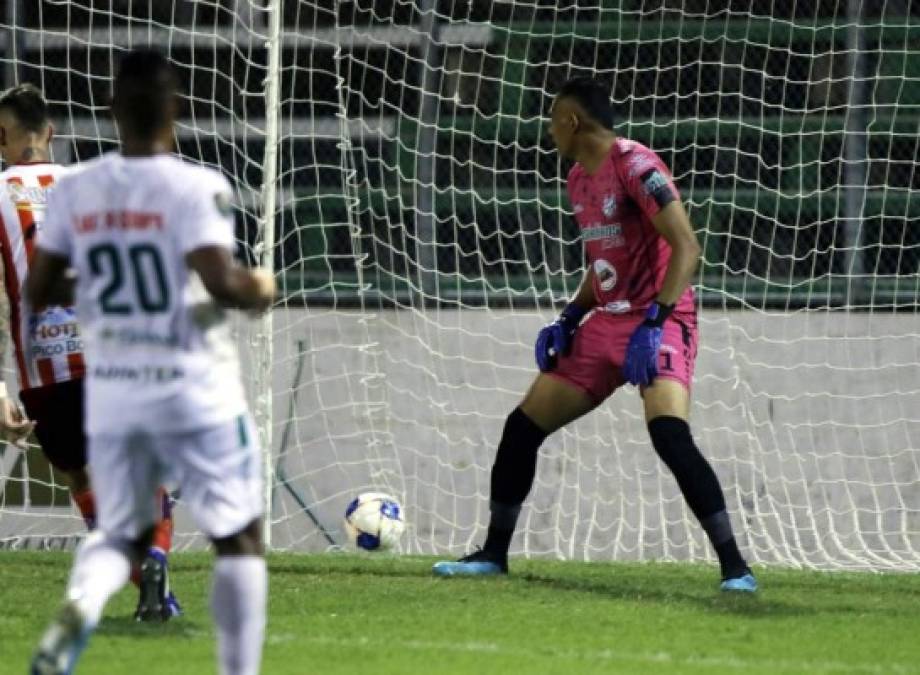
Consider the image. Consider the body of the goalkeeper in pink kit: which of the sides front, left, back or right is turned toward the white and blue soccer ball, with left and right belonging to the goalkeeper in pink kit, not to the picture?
right

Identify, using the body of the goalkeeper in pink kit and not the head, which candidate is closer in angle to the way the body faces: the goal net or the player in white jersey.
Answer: the player in white jersey

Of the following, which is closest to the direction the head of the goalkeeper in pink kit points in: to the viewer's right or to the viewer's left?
to the viewer's left

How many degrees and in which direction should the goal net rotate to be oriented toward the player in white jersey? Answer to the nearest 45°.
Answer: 0° — it already faces them

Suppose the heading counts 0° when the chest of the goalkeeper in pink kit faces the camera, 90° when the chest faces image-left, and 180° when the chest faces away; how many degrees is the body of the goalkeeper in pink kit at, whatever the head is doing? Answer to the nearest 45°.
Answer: approximately 45°

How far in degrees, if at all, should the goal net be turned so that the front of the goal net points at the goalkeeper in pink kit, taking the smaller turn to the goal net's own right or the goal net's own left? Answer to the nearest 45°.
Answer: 0° — it already faces them

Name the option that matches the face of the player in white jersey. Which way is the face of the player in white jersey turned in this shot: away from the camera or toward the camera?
away from the camera

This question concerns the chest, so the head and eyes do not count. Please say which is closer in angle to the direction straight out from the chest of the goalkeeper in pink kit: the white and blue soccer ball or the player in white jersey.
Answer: the player in white jersey
